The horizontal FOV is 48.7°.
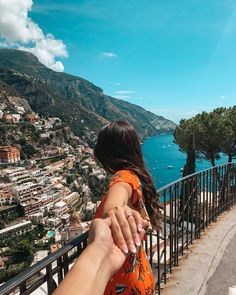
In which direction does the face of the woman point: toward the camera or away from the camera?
away from the camera

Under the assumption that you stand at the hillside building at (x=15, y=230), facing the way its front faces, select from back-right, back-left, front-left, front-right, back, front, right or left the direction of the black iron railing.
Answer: front-right

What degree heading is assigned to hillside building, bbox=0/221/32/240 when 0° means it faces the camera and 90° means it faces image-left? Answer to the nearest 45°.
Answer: approximately 315°

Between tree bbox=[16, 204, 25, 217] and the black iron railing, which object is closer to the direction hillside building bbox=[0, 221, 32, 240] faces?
the black iron railing

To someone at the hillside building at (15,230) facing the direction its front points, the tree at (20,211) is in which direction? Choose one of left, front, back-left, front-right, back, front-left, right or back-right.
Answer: back-left
